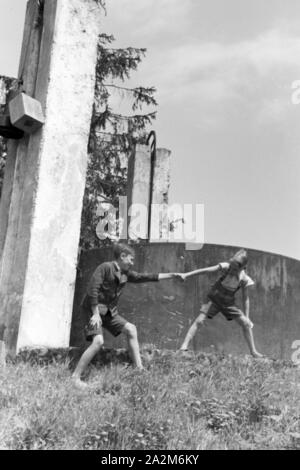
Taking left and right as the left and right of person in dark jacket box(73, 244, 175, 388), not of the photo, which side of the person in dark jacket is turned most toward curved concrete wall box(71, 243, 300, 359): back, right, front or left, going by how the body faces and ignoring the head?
left

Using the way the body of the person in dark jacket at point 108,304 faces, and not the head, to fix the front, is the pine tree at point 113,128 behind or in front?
behind

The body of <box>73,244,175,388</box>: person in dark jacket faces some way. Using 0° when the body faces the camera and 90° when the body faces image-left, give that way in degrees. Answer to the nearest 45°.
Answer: approximately 315°

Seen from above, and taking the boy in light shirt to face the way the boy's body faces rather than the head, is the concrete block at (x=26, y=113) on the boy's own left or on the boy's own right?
on the boy's own right

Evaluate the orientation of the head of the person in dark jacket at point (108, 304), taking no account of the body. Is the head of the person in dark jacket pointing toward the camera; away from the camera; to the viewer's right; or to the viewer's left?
to the viewer's right

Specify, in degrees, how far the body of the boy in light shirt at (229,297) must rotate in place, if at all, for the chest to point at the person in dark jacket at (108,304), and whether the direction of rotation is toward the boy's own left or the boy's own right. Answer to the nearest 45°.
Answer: approximately 45° to the boy's own right
